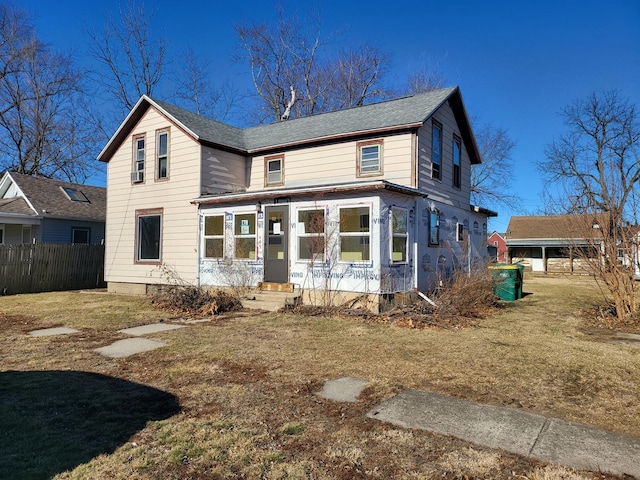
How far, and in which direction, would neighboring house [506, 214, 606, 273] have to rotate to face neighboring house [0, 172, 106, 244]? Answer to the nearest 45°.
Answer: approximately 45° to its right

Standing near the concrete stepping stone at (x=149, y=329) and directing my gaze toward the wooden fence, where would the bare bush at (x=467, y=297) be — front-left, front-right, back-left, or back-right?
back-right

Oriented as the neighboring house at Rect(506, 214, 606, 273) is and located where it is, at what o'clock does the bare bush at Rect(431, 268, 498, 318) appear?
The bare bush is roughly at 12 o'clock from the neighboring house.

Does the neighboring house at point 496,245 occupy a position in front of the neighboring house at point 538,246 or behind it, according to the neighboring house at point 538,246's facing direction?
behind

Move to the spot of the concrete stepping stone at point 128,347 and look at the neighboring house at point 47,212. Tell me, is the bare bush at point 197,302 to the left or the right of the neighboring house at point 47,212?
right

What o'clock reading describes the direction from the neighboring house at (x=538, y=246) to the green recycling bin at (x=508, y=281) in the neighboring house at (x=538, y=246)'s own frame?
The green recycling bin is roughly at 12 o'clock from the neighboring house.

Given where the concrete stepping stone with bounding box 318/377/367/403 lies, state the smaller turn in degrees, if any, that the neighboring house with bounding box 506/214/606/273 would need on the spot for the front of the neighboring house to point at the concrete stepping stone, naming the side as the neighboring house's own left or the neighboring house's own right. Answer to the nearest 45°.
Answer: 0° — it already faces it

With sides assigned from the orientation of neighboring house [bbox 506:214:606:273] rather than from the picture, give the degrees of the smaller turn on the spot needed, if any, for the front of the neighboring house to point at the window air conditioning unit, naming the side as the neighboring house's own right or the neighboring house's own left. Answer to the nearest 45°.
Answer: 0° — it already faces it

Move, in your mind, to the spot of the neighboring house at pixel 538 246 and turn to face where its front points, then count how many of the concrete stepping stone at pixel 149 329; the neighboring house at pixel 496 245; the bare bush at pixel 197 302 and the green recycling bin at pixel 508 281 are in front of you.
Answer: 3

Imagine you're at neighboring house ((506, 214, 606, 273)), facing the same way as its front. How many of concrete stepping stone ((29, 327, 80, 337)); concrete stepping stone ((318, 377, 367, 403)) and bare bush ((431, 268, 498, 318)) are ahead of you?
3

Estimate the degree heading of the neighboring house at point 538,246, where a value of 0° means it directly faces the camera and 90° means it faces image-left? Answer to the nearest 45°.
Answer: approximately 0°

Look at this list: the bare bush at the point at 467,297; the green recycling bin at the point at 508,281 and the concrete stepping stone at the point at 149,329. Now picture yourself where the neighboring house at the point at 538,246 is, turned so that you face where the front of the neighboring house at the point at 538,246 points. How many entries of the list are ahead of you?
3
